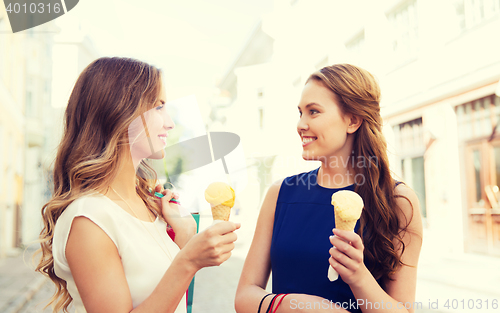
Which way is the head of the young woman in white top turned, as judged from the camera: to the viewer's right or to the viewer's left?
to the viewer's right

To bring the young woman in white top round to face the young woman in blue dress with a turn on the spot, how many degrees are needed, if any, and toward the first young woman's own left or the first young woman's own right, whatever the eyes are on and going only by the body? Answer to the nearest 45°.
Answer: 0° — they already face them

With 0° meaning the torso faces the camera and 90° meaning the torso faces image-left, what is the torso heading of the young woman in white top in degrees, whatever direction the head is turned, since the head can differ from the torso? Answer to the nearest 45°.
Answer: approximately 270°
